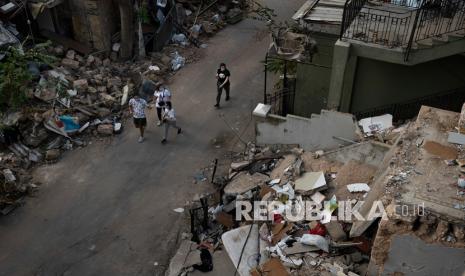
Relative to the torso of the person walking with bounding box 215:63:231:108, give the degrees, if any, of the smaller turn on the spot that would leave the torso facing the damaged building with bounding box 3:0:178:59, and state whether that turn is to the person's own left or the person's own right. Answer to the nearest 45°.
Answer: approximately 90° to the person's own right

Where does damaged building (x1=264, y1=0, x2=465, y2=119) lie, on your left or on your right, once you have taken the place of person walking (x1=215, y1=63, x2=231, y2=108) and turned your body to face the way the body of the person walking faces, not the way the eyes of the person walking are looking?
on your left

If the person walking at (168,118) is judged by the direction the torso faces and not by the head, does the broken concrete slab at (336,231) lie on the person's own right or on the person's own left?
on the person's own left

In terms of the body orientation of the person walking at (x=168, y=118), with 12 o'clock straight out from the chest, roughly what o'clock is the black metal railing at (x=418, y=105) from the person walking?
The black metal railing is roughly at 8 o'clock from the person walking.

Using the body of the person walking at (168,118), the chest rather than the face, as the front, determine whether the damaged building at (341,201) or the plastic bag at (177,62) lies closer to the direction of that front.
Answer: the damaged building

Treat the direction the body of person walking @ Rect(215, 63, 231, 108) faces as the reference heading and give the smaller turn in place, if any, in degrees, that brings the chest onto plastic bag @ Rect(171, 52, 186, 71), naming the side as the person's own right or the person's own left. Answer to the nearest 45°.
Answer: approximately 90° to the person's own right

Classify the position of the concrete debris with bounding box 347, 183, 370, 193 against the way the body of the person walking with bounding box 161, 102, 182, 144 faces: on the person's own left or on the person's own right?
on the person's own left

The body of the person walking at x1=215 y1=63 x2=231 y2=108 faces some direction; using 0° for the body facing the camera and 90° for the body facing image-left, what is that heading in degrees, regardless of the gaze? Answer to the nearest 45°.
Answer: approximately 45°

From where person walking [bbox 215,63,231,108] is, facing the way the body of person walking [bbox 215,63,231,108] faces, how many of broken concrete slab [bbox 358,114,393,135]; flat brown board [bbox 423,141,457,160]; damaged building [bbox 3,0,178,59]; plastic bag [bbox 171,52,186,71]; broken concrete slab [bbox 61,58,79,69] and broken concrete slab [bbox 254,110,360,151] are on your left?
3

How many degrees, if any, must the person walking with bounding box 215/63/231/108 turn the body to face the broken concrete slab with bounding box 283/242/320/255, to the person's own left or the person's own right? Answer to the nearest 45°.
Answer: approximately 45° to the person's own left

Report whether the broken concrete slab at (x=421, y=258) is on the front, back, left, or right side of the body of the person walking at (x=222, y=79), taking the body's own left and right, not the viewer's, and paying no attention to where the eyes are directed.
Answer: left

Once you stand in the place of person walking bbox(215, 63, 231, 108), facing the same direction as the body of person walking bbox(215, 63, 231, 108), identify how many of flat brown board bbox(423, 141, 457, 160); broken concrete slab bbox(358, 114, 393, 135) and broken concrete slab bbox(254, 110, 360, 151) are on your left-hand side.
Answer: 3

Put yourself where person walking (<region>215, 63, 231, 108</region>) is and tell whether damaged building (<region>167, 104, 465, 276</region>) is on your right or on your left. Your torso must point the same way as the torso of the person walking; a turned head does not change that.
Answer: on your left

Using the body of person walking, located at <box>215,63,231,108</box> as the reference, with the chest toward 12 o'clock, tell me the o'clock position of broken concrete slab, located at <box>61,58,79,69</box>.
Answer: The broken concrete slab is roughly at 2 o'clock from the person walking.
